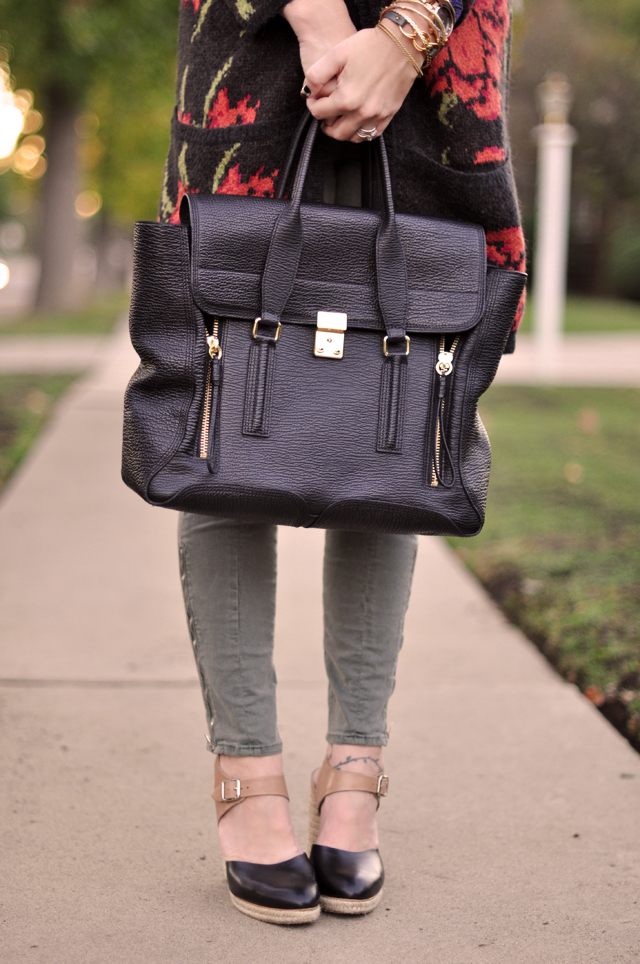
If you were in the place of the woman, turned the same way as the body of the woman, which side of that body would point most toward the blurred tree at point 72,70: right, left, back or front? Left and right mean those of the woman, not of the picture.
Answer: back

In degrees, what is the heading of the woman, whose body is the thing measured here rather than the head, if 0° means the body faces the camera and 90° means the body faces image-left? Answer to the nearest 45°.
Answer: approximately 0°

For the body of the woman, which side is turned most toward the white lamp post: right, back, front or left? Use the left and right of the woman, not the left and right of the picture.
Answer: back
